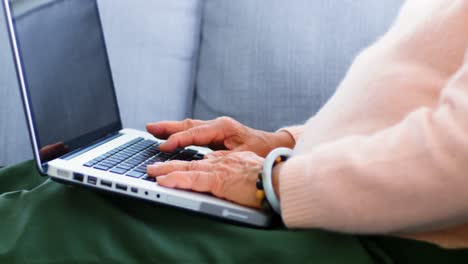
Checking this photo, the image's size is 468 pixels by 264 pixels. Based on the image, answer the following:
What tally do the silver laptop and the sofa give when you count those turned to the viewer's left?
0

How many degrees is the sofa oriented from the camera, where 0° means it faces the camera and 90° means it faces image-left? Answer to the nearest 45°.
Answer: approximately 0°
